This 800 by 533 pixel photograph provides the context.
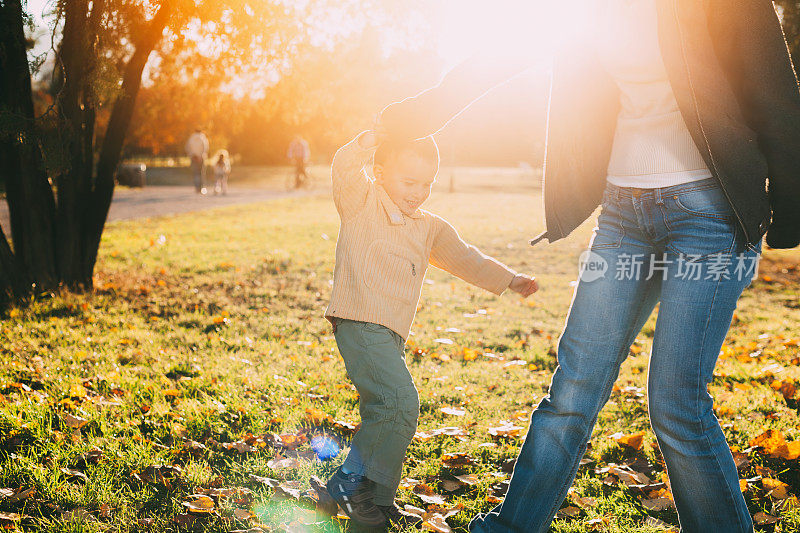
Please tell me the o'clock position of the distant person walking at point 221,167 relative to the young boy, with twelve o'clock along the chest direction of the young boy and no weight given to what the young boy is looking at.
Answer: The distant person walking is roughly at 7 o'clock from the young boy.

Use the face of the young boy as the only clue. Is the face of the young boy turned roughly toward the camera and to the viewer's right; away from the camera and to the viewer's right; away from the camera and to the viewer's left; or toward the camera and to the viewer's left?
toward the camera and to the viewer's right

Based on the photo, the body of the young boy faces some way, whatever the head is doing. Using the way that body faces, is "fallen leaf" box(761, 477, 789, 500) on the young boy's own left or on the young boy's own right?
on the young boy's own left

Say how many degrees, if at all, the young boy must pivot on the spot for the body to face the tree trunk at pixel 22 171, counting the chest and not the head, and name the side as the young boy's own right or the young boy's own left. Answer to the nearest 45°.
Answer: approximately 180°

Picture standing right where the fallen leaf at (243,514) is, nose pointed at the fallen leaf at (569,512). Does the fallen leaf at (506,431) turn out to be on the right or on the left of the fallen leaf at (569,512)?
left

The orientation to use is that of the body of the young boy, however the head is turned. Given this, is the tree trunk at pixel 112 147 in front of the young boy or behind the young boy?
behind

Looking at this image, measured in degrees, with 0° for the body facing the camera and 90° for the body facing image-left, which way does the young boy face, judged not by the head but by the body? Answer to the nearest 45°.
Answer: approximately 315°

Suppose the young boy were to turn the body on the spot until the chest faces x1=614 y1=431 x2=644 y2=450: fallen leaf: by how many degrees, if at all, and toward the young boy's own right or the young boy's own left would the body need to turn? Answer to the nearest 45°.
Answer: approximately 90° to the young boy's own left
